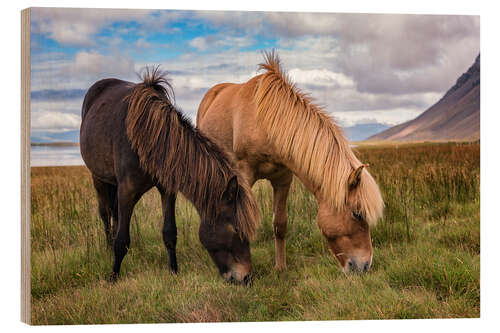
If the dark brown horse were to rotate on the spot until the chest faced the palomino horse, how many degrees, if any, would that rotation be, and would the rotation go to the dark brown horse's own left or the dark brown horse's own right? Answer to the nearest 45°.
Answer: approximately 45° to the dark brown horse's own left

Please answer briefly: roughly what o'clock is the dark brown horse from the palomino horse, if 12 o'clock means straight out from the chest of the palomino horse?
The dark brown horse is roughly at 4 o'clock from the palomino horse.

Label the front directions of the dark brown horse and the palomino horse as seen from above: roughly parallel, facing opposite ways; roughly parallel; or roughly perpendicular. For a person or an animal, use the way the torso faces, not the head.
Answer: roughly parallel

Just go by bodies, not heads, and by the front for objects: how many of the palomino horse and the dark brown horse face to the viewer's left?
0

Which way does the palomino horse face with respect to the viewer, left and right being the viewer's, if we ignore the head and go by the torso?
facing the viewer and to the right of the viewer
